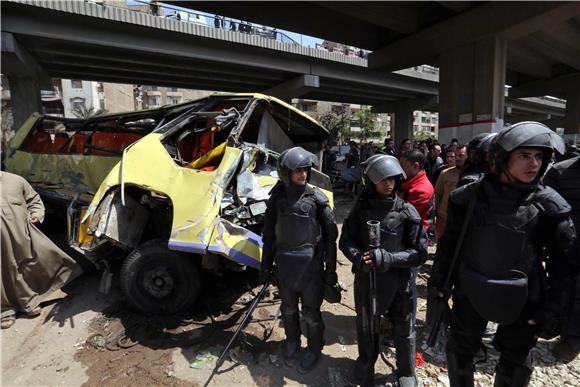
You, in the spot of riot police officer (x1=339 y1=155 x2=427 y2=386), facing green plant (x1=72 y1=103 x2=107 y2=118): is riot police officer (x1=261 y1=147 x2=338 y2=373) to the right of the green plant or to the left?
left

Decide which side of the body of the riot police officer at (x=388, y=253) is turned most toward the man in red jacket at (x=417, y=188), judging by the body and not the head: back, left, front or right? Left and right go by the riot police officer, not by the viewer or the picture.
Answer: back

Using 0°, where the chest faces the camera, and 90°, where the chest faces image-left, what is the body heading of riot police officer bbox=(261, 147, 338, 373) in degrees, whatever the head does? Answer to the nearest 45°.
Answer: approximately 0°

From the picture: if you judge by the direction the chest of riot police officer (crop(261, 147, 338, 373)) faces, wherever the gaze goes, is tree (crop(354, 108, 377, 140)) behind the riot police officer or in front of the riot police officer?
behind

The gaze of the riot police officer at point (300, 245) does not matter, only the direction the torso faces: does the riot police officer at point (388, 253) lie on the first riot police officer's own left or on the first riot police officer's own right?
on the first riot police officer's own left
